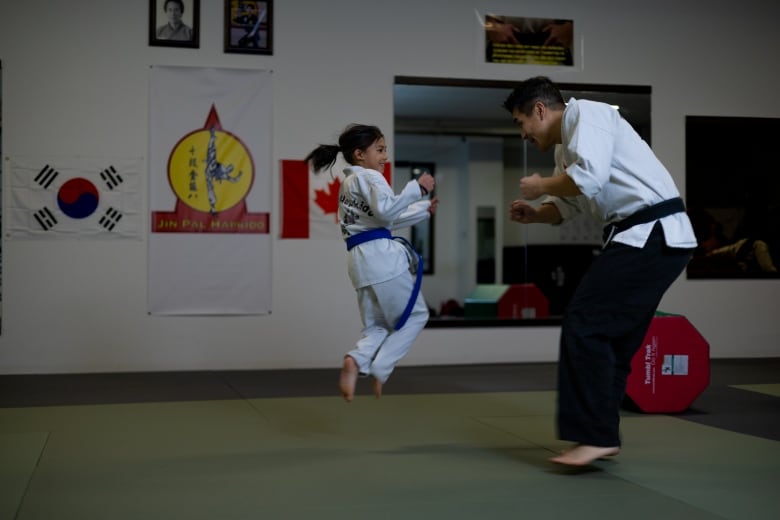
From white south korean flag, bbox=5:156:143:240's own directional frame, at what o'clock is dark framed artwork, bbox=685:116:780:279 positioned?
The dark framed artwork is roughly at 9 o'clock from the white south korean flag.

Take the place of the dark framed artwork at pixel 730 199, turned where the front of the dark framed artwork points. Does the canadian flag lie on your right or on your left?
on your right

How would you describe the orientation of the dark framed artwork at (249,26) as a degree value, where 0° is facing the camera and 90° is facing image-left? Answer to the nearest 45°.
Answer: approximately 0°

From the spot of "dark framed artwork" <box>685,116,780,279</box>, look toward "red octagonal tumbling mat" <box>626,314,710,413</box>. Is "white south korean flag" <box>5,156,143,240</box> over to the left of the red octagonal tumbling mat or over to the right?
right

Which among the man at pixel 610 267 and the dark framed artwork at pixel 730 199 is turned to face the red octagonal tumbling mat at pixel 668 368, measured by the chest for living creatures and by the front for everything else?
the dark framed artwork

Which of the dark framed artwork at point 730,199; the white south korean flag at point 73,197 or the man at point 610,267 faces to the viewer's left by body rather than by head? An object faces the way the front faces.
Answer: the man

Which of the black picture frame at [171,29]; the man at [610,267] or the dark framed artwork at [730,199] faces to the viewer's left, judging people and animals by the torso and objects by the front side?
the man

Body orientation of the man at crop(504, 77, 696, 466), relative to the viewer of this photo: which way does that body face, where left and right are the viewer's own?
facing to the left of the viewer

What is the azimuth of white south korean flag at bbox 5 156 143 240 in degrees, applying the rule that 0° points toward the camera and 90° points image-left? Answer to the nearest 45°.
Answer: approximately 0°

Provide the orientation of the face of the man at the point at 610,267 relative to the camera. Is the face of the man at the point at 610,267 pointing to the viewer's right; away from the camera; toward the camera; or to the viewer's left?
to the viewer's left

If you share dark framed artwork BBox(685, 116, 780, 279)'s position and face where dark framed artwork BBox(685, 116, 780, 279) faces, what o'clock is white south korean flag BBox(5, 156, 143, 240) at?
The white south korean flag is roughly at 2 o'clock from the dark framed artwork.
